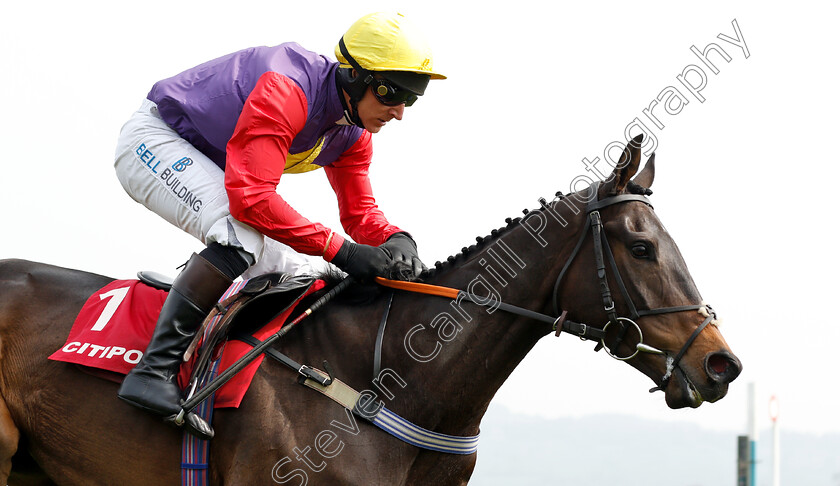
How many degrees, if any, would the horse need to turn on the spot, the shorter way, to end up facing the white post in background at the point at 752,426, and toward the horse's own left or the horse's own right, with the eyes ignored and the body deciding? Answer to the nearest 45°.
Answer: approximately 45° to the horse's own left

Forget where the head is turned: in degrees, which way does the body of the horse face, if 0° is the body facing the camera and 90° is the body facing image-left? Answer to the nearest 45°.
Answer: approximately 270°
